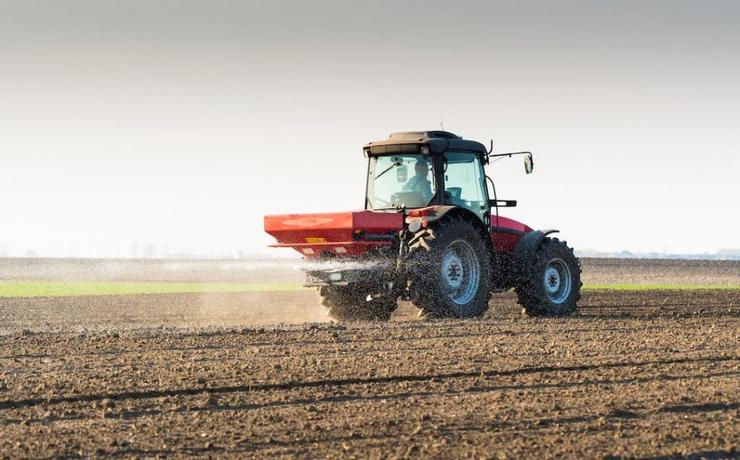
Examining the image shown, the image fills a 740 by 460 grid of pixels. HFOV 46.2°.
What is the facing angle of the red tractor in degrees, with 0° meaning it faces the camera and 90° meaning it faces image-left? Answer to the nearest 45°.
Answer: approximately 225°
